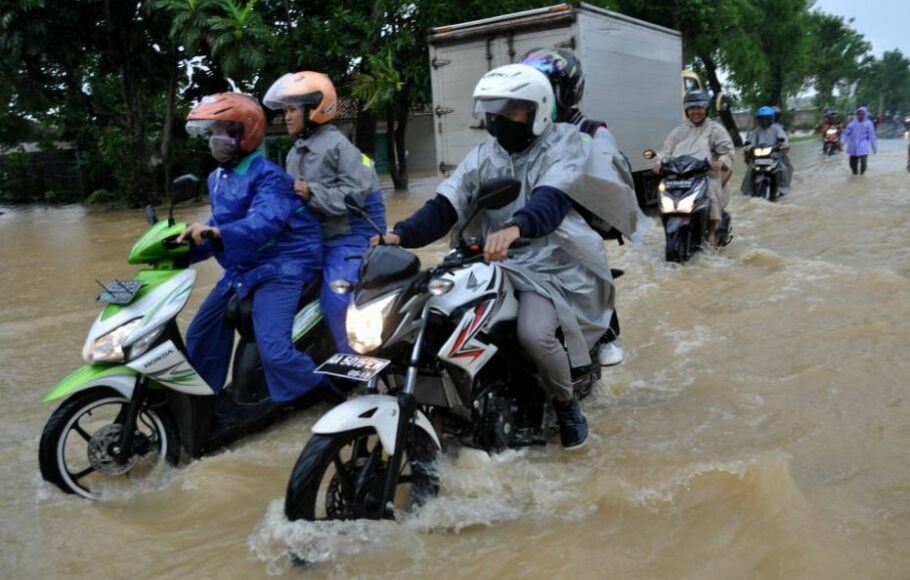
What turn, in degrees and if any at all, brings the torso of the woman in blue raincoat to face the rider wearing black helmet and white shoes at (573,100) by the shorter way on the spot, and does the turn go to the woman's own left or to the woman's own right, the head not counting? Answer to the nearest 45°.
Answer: approximately 135° to the woman's own left

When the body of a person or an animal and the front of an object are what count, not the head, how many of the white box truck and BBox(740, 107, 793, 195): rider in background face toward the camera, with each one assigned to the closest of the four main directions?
1

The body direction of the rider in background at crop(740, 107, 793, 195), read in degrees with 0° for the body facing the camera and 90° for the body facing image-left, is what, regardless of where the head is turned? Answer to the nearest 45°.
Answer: approximately 0°

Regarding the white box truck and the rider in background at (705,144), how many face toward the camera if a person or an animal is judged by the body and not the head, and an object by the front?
1

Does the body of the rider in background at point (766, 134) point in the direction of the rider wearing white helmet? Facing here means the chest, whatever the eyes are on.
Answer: yes

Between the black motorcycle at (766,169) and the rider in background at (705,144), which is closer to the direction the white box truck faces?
the black motorcycle

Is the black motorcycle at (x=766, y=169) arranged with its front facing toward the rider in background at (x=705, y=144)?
yes

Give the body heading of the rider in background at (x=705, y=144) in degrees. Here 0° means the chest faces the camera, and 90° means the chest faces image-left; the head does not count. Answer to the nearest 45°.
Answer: approximately 0°

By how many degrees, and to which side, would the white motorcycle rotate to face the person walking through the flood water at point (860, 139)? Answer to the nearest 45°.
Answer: approximately 180°

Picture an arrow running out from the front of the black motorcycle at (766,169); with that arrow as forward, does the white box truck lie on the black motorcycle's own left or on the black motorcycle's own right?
on the black motorcycle's own right

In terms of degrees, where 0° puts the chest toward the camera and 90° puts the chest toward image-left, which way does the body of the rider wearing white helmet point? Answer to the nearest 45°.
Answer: approximately 45°

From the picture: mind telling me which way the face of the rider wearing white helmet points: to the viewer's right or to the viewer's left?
to the viewer's left

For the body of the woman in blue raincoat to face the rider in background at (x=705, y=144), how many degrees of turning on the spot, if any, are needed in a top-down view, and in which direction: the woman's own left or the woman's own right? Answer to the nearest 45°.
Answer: approximately 180°
